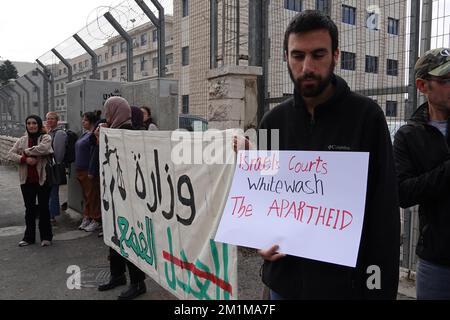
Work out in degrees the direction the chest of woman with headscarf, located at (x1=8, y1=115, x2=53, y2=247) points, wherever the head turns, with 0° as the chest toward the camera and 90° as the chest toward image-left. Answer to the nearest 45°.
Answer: approximately 0°

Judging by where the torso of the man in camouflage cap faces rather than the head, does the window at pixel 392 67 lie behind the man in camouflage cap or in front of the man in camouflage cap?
behind

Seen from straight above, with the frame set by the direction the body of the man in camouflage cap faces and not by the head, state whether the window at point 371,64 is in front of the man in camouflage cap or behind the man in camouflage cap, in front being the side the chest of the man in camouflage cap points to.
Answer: behind

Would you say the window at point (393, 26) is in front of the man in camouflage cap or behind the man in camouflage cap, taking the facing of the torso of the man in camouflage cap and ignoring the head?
behind

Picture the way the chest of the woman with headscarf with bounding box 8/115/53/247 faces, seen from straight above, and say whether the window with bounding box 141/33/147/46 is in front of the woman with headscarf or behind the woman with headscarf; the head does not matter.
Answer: behind
